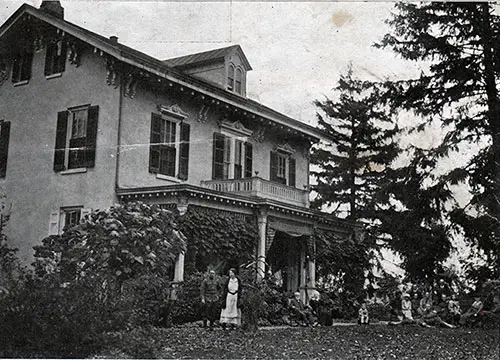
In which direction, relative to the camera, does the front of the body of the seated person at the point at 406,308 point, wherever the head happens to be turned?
toward the camera

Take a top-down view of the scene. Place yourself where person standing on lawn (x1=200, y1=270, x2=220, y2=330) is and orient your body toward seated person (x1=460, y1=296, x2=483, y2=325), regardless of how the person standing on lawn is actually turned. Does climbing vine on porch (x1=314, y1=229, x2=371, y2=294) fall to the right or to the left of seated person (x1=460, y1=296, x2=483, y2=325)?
left

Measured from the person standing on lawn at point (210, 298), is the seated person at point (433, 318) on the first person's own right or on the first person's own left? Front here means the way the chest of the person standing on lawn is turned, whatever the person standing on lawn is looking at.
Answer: on the first person's own left

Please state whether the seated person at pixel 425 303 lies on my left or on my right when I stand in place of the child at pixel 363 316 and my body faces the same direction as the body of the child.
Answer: on my left

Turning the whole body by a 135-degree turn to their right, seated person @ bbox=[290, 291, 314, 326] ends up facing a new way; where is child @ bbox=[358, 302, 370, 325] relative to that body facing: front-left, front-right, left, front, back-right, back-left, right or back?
back-right

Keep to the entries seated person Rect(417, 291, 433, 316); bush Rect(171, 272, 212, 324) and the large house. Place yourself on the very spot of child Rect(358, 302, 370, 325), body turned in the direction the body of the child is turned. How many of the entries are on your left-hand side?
1

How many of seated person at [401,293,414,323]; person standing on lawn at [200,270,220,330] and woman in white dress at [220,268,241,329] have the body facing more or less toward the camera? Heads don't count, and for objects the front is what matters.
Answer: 3

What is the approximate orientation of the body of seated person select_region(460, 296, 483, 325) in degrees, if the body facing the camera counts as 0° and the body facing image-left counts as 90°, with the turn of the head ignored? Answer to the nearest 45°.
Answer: approximately 45°

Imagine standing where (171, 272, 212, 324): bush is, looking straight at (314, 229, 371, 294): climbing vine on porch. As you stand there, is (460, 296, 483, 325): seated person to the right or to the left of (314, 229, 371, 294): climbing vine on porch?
right

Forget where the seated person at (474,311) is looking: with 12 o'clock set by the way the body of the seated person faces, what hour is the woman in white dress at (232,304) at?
The woman in white dress is roughly at 1 o'clock from the seated person.

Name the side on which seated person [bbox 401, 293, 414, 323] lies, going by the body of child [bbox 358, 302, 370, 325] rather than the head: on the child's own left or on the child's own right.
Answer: on the child's own left

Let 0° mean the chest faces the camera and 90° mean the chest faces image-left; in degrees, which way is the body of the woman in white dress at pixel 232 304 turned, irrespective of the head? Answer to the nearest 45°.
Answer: approximately 0°

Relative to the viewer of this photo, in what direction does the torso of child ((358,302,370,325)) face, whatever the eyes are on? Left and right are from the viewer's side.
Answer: facing the viewer

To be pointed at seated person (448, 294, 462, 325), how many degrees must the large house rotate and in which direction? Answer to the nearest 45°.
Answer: approximately 45° to its left
